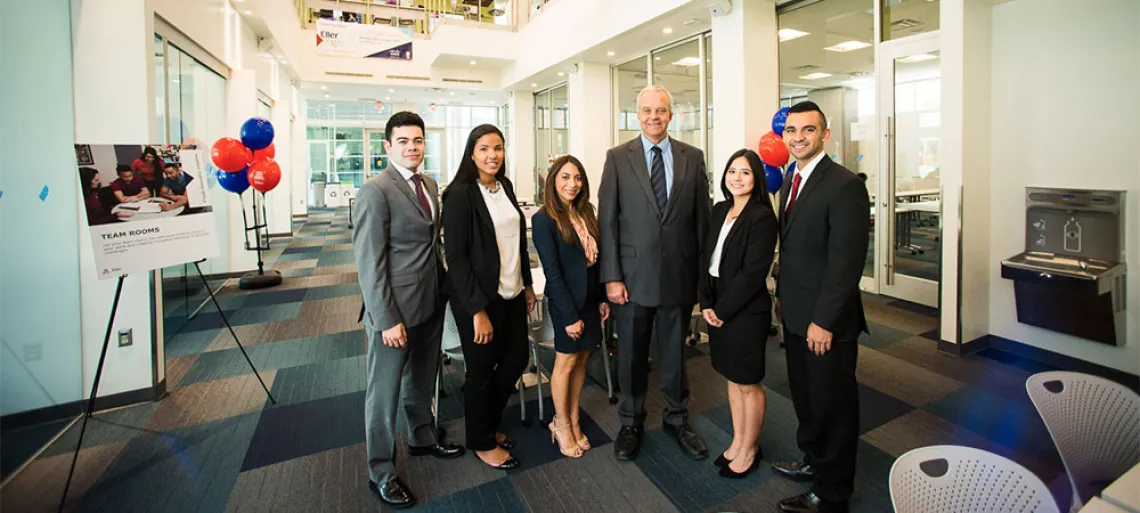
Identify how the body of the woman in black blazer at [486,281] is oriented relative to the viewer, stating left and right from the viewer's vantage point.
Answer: facing the viewer and to the right of the viewer

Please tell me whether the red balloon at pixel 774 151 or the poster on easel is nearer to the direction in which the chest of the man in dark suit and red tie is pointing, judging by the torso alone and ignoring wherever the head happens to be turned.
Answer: the poster on easel

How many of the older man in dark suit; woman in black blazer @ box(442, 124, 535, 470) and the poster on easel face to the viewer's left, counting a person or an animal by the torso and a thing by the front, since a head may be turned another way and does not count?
0
